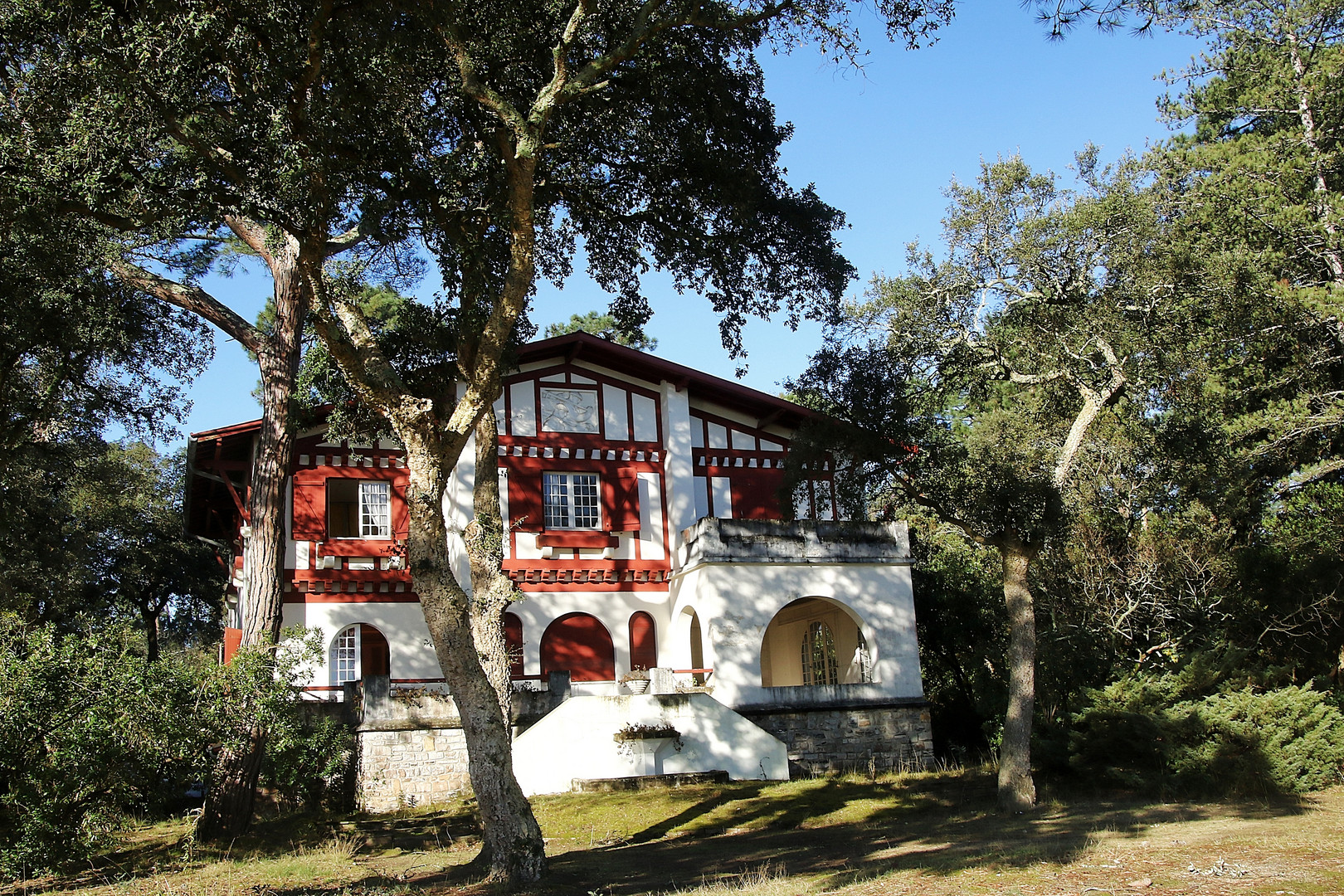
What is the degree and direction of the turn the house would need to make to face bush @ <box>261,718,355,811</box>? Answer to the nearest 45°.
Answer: approximately 45° to its right

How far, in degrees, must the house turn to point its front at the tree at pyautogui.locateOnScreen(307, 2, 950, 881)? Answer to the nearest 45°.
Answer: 0° — it already faces it

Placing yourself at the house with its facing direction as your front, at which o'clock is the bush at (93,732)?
The bush is roughly at 1 o'clock from the house.

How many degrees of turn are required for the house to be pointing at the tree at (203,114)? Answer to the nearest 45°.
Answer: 0° — it already faces it

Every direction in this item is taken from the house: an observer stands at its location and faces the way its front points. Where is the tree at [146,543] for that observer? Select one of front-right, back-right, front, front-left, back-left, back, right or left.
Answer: back-right

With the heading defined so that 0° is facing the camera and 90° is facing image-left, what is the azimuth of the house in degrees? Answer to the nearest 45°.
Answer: approximately 0°

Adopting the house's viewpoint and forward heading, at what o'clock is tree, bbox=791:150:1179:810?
The tree is roughly at 10 o'clock from the house.
